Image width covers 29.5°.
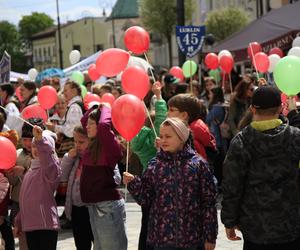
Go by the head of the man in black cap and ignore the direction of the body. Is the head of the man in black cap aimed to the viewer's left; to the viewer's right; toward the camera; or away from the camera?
away from the camera

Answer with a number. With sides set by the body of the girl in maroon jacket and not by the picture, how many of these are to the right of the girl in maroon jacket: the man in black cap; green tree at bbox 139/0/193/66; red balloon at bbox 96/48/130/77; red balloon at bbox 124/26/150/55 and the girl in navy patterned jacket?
3

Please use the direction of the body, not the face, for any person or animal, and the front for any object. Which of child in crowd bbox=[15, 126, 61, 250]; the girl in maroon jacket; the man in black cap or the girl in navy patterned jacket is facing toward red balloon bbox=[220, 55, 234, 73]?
the man in black cap

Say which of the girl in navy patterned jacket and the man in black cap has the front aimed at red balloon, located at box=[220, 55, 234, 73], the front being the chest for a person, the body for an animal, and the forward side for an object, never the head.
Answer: the man in black cap

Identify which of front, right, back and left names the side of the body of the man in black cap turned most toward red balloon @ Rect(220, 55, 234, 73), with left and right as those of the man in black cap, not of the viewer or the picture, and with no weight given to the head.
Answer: front

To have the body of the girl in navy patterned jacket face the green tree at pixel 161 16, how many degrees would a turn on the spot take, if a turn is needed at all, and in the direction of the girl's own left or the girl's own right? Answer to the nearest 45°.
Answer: approximately 135° to the girl's own right

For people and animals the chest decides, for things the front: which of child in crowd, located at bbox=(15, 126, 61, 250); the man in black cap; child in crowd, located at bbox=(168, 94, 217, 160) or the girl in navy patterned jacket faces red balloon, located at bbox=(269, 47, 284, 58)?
the man in black cap

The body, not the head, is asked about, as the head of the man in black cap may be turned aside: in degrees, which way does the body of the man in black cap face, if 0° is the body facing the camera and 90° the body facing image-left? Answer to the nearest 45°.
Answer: approximately 180°

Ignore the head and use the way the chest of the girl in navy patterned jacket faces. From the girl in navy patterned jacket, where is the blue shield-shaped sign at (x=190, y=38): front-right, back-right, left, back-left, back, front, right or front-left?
back-right

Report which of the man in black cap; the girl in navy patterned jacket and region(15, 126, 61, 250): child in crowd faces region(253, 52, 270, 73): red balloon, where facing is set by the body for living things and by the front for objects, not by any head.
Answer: the man in black cap
